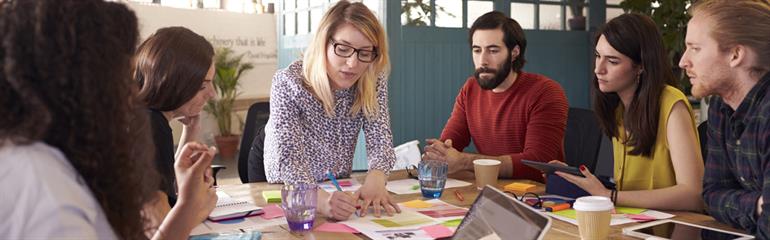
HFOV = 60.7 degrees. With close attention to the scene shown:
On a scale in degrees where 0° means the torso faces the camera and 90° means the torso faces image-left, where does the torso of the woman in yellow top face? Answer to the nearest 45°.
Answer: approximately 45°

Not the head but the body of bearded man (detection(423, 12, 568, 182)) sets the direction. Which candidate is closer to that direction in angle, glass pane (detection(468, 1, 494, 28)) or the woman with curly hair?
the woman with curly hair

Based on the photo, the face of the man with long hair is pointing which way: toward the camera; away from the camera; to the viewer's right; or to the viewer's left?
to the viewer's left

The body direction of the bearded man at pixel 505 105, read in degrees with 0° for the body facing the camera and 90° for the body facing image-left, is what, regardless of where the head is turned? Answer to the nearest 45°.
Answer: approximately 45°

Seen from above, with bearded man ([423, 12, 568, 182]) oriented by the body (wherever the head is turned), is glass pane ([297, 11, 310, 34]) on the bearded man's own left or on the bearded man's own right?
on the bearded man's own right

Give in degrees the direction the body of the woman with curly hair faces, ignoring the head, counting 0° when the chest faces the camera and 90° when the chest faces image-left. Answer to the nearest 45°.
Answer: approximately 225°

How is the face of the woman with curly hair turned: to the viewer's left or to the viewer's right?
to the viewer's right
